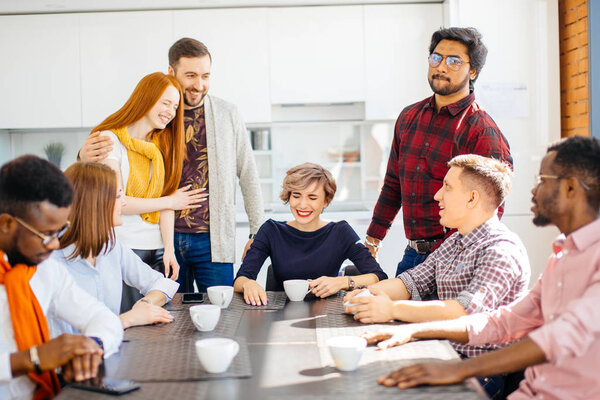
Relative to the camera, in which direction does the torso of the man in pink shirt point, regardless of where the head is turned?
to the viewer's left

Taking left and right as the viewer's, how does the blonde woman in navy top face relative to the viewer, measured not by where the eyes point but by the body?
facing the viewer

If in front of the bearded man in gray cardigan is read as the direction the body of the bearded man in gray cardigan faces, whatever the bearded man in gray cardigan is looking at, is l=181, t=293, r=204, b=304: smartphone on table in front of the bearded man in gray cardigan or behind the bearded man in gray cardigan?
in front

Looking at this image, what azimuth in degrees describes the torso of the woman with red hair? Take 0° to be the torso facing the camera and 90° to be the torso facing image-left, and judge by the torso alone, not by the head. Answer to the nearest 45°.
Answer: approximately 315°

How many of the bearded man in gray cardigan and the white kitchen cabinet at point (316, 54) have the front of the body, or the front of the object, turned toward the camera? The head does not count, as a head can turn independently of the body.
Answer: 2

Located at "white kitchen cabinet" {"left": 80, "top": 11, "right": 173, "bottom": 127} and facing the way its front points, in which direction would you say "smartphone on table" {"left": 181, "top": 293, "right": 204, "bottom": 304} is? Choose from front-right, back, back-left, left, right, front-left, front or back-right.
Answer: front

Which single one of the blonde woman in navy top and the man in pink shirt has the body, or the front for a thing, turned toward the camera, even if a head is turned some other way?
the blonde woman in navy top

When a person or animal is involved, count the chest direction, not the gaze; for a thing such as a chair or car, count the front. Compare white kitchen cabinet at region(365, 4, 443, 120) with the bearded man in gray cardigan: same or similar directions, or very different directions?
same or similar directions

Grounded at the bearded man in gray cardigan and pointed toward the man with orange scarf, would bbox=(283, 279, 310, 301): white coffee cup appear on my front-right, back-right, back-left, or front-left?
front-left

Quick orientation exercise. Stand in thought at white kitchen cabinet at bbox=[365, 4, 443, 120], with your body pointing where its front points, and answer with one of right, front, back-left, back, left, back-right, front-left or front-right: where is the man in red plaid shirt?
front

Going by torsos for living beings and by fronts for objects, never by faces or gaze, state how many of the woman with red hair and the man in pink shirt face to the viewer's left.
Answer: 1

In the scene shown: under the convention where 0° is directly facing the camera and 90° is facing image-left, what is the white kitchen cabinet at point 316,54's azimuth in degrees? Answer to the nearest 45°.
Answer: approximately 0°

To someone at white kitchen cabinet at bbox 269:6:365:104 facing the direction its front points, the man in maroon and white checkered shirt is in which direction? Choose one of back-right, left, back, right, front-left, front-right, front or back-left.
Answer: front

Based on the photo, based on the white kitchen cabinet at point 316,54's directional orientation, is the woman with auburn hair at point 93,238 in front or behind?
in front

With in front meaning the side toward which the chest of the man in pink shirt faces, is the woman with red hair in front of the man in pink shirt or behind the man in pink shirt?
in front

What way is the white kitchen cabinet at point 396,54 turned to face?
toward the camera
